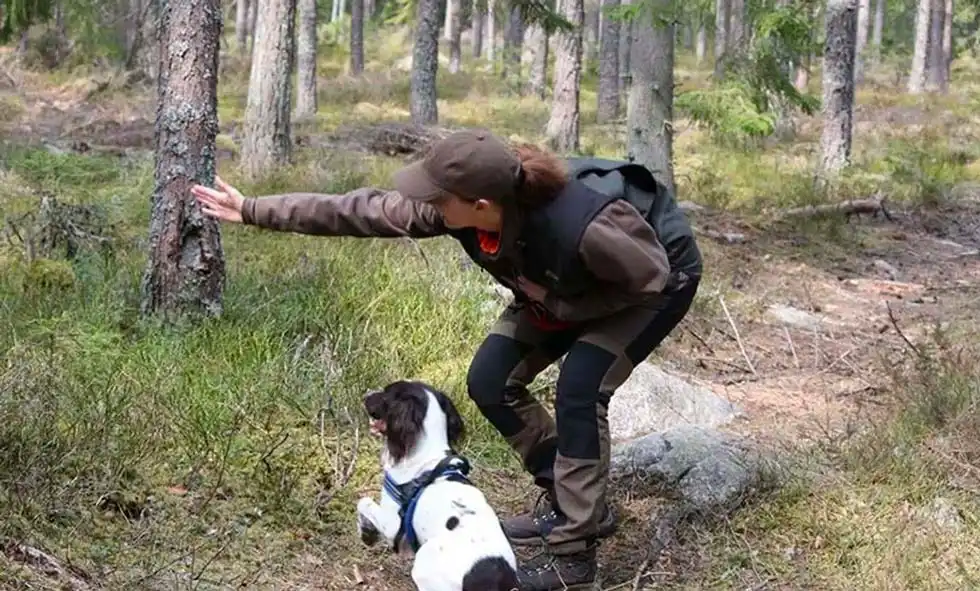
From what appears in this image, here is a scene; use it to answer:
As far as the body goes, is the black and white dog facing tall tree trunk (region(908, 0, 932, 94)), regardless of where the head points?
no

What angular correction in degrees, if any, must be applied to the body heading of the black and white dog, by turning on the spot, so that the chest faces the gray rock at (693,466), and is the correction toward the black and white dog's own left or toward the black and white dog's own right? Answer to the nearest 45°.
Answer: approximately 90° to the black and white dog's own right

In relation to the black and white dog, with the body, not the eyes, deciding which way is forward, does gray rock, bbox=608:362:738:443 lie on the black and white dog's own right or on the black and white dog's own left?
on the black and white dog's own right

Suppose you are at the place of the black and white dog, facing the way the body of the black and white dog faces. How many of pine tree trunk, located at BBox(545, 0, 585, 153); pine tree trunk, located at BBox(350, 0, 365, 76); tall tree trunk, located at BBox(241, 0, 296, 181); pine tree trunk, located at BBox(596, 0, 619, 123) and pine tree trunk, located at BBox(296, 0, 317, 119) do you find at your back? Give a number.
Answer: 0

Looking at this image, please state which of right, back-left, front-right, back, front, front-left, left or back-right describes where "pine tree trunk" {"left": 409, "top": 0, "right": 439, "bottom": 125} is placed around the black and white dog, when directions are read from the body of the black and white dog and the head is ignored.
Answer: front-right

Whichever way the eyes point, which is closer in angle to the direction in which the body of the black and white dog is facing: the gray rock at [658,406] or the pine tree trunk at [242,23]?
the pine tree trunk

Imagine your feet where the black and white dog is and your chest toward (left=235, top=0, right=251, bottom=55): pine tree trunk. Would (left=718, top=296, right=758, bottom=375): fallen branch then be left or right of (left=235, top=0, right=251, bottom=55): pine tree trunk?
right

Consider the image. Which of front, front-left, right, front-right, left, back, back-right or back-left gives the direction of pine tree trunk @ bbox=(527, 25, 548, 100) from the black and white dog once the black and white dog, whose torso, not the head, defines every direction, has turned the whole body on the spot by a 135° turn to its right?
left

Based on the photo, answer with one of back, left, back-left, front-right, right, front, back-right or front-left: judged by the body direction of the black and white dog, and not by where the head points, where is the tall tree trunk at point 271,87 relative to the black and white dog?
front-right

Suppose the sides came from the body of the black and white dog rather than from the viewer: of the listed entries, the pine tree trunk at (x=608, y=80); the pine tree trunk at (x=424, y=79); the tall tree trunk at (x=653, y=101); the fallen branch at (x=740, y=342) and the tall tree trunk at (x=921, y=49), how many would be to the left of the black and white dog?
0

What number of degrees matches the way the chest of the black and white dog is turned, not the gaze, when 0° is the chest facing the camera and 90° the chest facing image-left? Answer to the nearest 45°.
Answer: approximately 135°

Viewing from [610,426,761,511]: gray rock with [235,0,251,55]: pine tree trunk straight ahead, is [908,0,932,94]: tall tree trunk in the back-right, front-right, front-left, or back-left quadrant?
front-right

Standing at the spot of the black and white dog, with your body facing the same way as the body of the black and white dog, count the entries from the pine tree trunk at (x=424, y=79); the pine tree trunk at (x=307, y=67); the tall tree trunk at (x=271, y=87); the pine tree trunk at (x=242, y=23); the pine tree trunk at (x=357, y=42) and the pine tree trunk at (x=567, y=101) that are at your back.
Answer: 0

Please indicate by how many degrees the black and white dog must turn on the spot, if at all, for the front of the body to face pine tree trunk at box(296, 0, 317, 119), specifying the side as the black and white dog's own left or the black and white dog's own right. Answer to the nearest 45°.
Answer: approximately 45° to the black and white dog's own right

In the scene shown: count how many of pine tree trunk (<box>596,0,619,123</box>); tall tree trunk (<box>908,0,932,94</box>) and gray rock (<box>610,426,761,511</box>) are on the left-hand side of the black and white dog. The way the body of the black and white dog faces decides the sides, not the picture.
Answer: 0

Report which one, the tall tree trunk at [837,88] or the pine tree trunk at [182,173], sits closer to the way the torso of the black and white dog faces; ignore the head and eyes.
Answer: the pine tree trunk

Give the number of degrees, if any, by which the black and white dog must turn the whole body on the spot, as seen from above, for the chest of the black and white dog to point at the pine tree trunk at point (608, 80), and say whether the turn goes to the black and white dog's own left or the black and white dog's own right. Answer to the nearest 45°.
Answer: approximately 45° to the black and white dog's own right

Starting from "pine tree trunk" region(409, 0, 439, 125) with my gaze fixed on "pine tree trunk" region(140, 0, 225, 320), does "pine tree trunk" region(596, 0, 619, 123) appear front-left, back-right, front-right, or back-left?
back-left

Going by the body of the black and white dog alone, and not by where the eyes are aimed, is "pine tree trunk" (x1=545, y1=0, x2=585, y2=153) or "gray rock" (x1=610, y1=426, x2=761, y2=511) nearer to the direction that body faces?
the pine tree trunk
